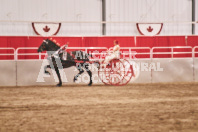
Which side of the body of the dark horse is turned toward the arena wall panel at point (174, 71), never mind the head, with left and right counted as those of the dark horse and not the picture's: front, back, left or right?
back

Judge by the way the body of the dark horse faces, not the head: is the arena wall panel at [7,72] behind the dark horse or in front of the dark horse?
in front

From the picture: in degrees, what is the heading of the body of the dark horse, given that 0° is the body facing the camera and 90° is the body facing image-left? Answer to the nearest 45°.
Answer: approximately 90°
